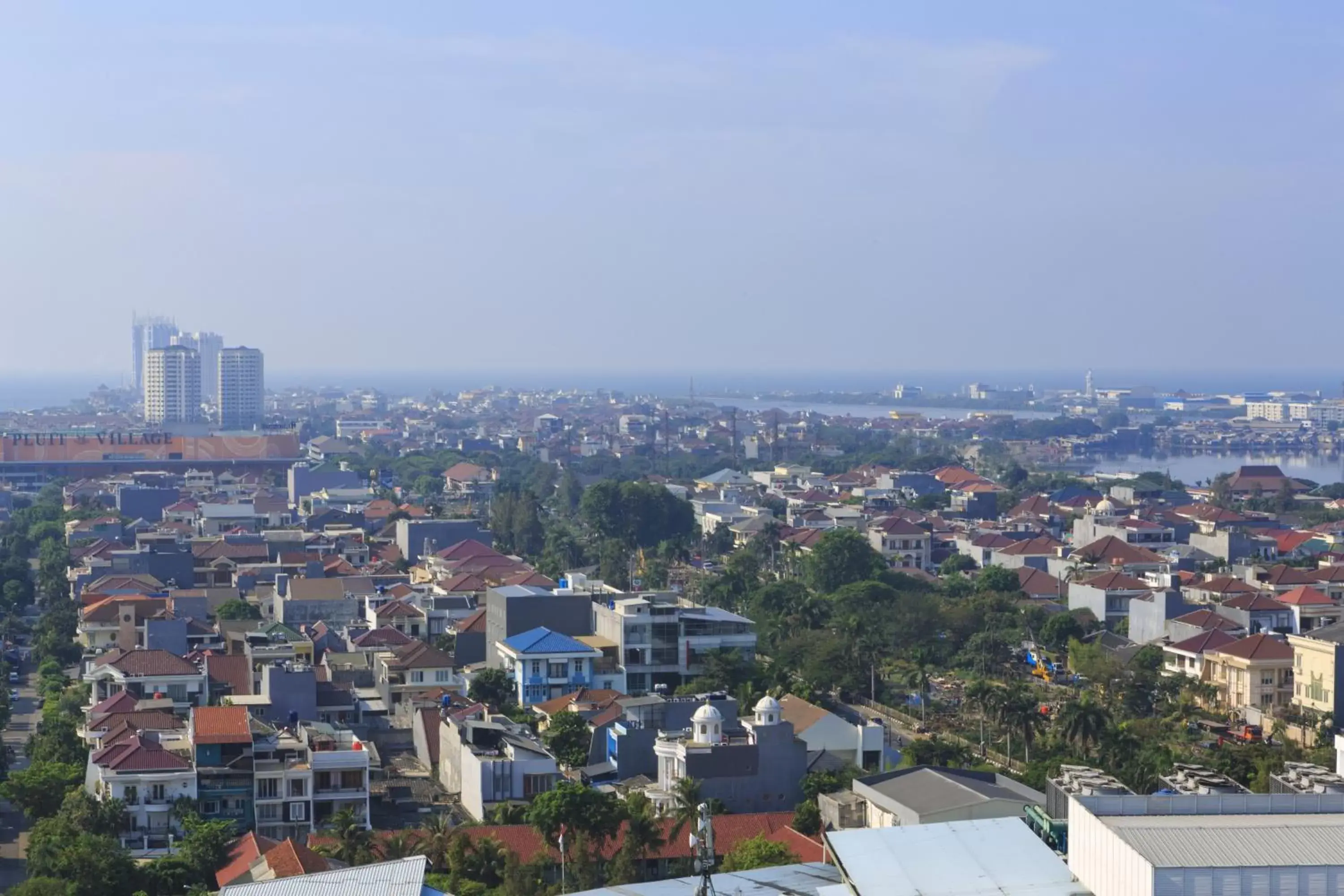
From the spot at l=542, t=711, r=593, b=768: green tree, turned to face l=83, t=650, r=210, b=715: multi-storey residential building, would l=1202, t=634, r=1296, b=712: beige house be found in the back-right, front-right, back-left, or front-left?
back-right

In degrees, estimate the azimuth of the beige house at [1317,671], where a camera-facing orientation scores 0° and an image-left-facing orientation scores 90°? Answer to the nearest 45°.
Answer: approximately 45°

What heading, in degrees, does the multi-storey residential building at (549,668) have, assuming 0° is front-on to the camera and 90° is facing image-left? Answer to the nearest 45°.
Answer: approximately 0°
